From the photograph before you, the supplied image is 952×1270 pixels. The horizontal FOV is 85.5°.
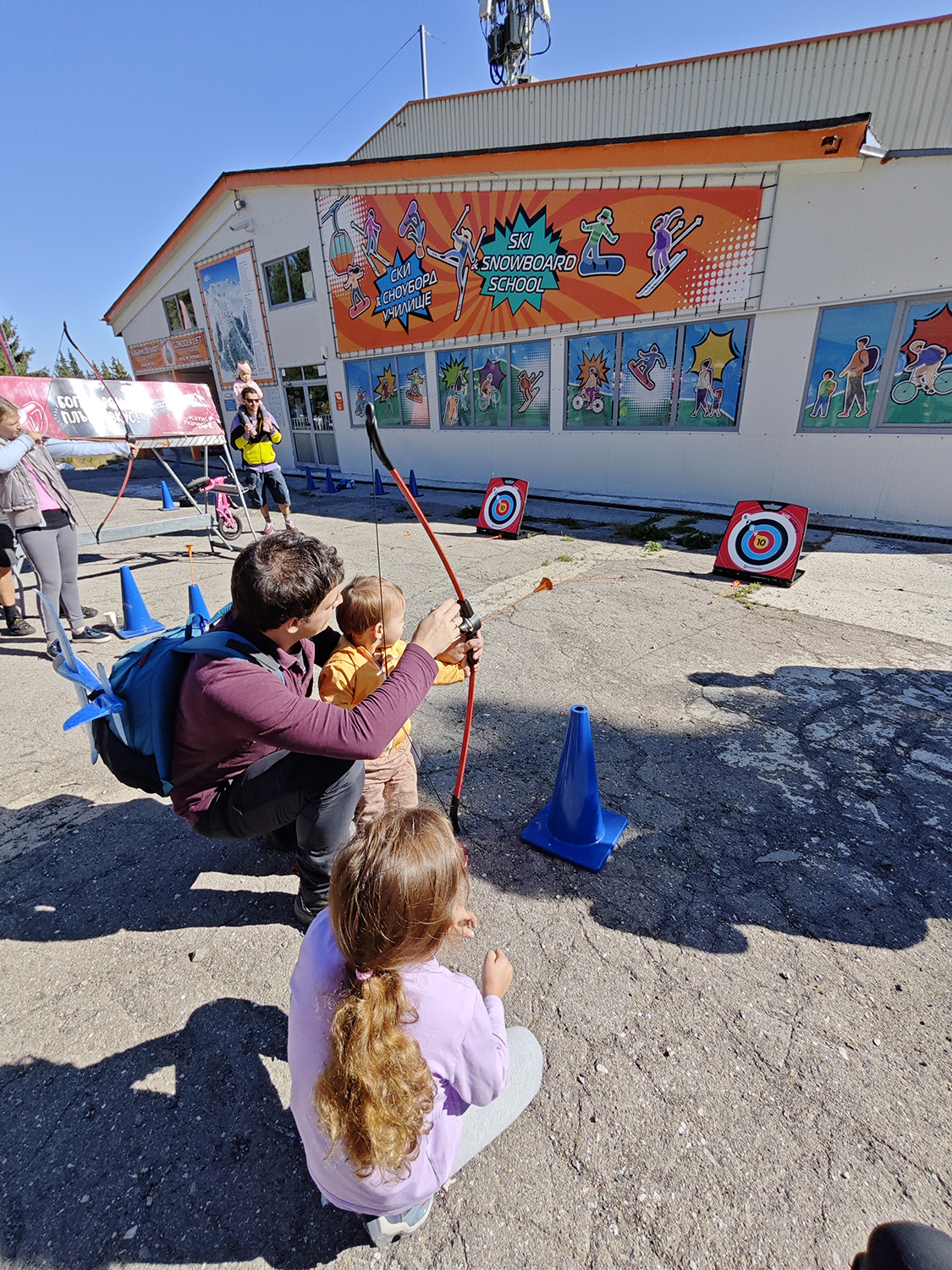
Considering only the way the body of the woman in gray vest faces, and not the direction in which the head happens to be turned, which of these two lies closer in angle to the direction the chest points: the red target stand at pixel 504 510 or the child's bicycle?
the red target stand

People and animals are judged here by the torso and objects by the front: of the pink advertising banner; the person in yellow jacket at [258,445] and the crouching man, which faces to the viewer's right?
the crouching man

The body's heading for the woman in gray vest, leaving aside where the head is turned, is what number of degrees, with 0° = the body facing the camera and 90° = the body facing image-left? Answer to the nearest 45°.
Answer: approximately 315°

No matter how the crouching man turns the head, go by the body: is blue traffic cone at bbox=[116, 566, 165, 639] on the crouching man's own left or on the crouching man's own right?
on the crouching man's own left

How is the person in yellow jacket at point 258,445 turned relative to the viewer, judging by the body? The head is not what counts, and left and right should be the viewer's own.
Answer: facing the viewer

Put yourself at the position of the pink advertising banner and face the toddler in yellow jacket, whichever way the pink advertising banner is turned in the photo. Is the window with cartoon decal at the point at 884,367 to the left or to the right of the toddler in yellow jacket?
left

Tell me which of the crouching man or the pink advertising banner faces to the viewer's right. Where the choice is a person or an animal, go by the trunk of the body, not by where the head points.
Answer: the crouching man

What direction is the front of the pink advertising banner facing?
toward the camera

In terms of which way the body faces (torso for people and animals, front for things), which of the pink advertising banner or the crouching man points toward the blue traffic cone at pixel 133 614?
the pink advertising banner

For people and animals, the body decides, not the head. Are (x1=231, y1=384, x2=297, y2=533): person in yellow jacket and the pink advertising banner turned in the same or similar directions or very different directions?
same or similar directions

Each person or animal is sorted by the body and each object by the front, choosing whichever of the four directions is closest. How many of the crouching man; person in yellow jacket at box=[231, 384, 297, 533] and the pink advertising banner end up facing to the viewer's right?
1

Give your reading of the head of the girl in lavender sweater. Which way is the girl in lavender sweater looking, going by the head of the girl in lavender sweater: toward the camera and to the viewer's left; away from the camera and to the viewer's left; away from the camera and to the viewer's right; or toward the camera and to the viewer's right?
away from the camera and to the viewer's right

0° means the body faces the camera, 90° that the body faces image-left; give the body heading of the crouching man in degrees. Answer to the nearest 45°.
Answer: approximately 270°

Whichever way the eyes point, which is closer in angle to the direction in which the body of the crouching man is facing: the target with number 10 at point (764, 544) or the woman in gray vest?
the target with number 10

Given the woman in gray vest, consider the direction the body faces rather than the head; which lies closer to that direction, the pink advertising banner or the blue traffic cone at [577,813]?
the blue traffic cone

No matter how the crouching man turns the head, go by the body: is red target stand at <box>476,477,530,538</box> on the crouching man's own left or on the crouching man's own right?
on the crouching man's own left

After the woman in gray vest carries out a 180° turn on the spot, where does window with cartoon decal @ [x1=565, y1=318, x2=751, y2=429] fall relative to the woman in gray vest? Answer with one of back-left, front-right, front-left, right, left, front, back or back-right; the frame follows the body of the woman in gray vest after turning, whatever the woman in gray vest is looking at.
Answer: back-right

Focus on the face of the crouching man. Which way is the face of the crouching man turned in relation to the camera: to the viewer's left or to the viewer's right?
to the viewer's right
